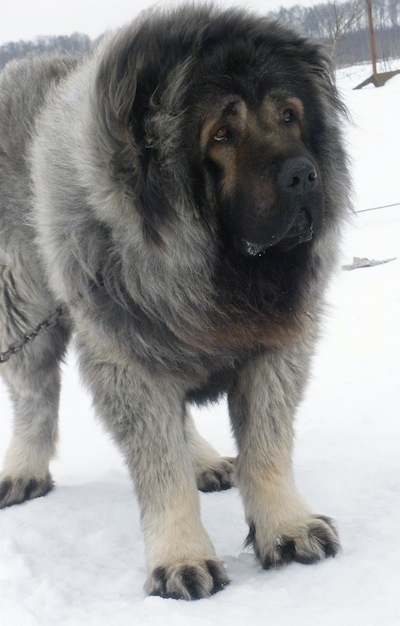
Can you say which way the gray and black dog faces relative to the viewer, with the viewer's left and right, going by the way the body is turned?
facing the viewer and to the right of the viewer

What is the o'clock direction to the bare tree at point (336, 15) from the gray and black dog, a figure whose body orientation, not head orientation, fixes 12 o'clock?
The bare tree is roughly at 8 o'clock from the gray and black dog.
